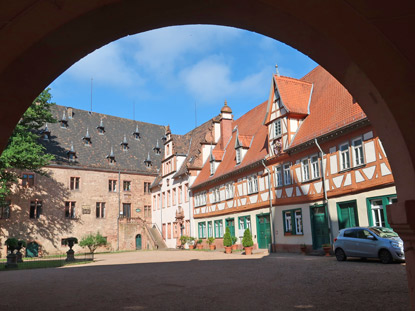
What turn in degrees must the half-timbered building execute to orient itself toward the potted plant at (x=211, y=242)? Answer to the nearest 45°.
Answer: approximately 90° to its right

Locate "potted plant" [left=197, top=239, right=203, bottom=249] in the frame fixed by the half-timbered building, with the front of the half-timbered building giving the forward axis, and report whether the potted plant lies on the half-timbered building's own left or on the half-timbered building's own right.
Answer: on the half-timbered building's own right

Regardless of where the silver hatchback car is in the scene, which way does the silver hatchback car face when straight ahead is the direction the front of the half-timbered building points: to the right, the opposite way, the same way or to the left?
to the left

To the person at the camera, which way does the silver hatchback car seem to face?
facing the viewer and to the right of the viewer

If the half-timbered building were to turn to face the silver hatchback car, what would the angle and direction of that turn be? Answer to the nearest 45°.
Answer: approximately 45° to its left

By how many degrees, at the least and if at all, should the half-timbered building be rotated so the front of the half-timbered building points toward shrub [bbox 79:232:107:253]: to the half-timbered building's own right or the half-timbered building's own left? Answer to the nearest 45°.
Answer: approximately 90° to the half-timbered building's own right

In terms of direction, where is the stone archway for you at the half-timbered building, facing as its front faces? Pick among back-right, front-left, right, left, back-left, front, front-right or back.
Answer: front-left

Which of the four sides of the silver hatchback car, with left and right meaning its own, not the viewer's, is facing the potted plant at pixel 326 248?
back

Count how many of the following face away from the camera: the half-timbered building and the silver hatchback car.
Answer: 0

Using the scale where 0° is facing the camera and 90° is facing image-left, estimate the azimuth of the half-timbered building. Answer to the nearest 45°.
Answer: approximately 45°

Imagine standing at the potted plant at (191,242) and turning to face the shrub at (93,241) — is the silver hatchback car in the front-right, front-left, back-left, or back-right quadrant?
back-left
